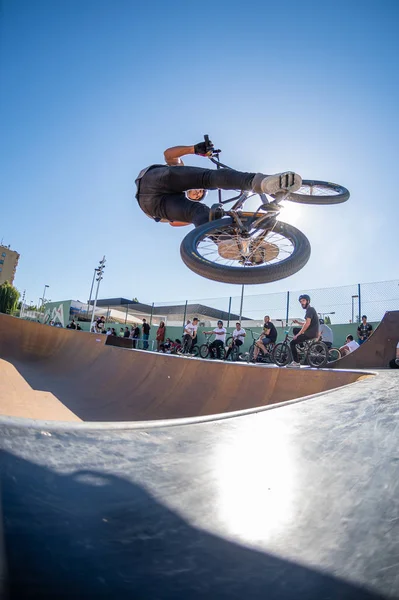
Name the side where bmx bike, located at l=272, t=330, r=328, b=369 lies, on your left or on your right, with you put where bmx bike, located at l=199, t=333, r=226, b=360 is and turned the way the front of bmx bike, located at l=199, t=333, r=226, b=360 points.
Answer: on your left

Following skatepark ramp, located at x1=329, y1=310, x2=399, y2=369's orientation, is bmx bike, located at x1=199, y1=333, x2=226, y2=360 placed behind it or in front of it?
in front

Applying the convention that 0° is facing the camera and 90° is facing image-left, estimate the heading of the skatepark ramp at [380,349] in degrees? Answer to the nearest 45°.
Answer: approximately 90°

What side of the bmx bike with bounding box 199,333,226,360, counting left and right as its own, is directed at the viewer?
left

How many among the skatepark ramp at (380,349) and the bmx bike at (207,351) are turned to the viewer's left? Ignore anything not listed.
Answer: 2

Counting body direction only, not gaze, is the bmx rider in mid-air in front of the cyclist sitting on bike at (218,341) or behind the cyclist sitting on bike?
in front

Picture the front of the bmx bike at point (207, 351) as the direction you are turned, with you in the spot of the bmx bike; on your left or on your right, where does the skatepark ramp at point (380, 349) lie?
on your left

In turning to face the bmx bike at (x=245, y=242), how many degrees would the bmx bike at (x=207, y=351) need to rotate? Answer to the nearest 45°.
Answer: approximately 90° to its left

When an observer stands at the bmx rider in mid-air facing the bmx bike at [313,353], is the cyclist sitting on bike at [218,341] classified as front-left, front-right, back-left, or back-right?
front-left

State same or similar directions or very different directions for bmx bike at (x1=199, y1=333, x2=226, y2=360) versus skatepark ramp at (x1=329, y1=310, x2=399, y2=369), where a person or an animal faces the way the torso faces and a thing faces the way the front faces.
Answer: same or similar directions

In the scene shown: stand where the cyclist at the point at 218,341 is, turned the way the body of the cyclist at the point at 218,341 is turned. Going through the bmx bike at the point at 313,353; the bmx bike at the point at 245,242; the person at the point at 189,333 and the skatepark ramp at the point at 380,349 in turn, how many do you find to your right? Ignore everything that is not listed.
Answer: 1

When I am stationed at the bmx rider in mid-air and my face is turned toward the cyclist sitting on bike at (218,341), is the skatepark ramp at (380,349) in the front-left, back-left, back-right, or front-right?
front-right

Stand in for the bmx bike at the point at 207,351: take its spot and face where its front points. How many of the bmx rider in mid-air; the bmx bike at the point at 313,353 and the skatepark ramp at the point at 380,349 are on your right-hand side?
0

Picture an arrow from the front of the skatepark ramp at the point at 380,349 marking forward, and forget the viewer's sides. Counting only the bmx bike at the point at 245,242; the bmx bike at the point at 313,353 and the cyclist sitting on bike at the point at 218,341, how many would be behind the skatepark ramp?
0

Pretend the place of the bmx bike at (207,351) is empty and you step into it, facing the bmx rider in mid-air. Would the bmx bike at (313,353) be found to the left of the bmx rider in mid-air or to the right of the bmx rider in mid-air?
left

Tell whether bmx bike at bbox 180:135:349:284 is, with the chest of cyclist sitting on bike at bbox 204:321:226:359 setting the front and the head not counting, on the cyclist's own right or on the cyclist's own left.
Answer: on the cyclist's own left
